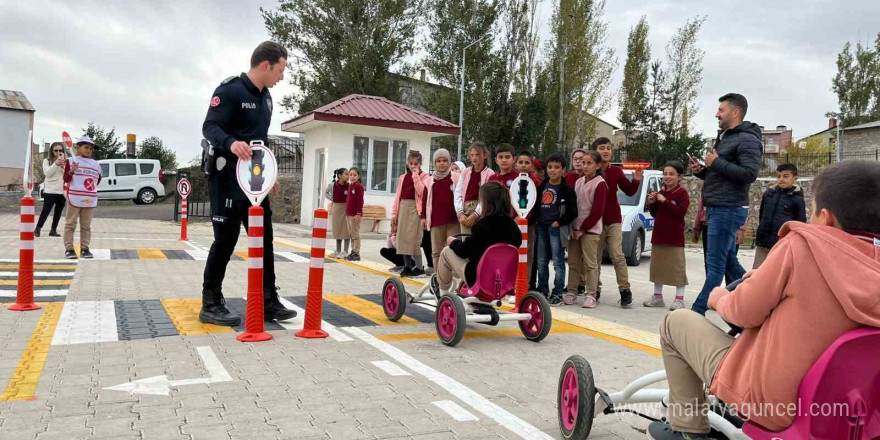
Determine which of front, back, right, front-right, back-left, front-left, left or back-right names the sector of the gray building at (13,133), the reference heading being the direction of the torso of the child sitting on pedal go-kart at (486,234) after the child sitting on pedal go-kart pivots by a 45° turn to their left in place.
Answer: front-right

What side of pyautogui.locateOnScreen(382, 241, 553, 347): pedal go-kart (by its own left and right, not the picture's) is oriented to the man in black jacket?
right

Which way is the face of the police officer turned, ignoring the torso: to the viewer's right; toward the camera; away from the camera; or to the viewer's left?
to the viewer's right

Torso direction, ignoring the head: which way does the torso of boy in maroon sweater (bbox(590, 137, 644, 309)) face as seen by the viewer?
toward the camera

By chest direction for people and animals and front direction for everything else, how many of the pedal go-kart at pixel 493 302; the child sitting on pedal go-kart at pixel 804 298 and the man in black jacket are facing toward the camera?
0

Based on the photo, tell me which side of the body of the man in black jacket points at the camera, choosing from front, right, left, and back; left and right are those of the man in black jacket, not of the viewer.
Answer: left

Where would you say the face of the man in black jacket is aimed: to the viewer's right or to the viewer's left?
to the viewer's left

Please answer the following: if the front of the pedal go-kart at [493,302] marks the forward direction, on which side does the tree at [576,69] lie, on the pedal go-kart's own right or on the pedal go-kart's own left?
on the pedal go-kart's own right

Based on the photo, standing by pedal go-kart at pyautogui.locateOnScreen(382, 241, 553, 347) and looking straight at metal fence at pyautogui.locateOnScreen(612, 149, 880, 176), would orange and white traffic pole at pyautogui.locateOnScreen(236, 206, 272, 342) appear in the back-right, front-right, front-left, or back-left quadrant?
back-left

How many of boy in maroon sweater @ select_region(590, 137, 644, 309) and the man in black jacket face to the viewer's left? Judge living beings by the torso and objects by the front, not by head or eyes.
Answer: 1

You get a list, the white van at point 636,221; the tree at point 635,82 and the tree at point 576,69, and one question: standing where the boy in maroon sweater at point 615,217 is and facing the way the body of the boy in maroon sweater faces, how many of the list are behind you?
3

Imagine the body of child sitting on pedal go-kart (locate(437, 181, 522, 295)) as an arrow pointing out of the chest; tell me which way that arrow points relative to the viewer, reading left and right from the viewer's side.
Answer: facing away from the viewer and to the left of the viewer

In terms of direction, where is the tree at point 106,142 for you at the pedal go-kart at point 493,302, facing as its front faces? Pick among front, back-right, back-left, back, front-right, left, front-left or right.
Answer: front

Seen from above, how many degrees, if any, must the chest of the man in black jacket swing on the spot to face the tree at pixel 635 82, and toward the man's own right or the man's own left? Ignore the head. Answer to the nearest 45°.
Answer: approximately 90° to the man's own right

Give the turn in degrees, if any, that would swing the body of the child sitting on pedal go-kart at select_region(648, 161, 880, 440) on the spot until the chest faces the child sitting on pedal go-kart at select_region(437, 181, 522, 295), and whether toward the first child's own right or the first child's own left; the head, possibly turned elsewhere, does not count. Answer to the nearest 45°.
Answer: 0° — they already face them

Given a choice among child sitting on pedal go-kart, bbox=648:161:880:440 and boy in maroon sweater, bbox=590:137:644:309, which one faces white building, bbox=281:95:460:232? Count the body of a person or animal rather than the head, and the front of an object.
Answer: the child sitting on pedal go-kart

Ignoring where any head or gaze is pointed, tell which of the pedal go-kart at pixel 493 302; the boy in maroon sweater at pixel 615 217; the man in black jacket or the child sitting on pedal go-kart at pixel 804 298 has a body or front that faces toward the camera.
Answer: the boy in maroon sweater

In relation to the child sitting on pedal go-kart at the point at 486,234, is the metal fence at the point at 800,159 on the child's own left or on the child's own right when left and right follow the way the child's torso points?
on the child's own right

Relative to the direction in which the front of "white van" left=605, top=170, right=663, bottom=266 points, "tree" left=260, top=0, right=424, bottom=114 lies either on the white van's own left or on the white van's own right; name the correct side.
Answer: on the white van's own right

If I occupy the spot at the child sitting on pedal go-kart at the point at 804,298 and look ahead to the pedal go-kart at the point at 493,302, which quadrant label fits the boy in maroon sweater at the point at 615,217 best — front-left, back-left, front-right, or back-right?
front-right

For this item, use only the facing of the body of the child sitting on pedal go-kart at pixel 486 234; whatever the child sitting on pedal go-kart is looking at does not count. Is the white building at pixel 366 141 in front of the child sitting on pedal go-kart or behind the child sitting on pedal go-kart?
in front
